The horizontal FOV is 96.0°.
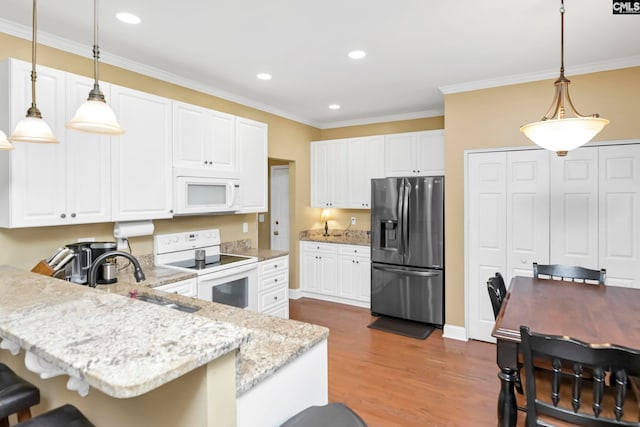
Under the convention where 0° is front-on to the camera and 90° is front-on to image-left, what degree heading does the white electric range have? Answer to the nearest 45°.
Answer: approximately 315°

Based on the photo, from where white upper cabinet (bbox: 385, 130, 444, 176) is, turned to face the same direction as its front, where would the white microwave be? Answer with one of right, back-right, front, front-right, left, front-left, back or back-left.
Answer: front-right

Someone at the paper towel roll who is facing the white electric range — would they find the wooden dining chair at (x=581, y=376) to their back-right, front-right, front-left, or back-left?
front-right

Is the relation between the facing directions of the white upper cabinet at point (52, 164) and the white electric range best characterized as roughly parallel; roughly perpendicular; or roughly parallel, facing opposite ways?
roughly parallel

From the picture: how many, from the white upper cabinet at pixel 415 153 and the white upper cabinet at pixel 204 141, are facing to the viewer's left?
0

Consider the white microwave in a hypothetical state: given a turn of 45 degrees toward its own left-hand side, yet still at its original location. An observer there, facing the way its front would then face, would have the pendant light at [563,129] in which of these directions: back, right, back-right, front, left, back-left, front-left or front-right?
front-right

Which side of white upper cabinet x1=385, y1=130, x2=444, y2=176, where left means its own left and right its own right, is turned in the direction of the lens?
front

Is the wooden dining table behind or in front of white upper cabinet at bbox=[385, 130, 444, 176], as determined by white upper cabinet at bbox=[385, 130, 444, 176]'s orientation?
in front

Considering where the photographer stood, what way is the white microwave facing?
facing the viewer and to the right of the viewer

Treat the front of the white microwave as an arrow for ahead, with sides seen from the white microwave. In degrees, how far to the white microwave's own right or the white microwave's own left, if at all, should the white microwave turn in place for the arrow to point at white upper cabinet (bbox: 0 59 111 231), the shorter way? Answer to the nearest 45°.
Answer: approximately 90° to the white microwave's own right

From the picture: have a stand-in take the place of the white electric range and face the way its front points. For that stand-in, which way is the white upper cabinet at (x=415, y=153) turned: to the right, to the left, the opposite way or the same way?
to the right

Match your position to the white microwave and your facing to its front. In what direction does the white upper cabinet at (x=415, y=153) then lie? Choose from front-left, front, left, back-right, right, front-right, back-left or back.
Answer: front-left

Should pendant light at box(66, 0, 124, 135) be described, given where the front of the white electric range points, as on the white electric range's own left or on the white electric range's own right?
on the white electric range's own right

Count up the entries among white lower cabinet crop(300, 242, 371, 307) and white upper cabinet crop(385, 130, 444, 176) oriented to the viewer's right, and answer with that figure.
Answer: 0
